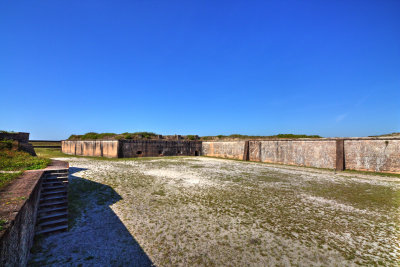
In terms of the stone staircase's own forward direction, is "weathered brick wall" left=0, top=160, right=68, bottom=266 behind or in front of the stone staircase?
in front

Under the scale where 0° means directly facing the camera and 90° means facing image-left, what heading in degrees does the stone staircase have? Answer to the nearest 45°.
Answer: approximately 0°

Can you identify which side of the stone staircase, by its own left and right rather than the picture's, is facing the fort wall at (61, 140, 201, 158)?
back
